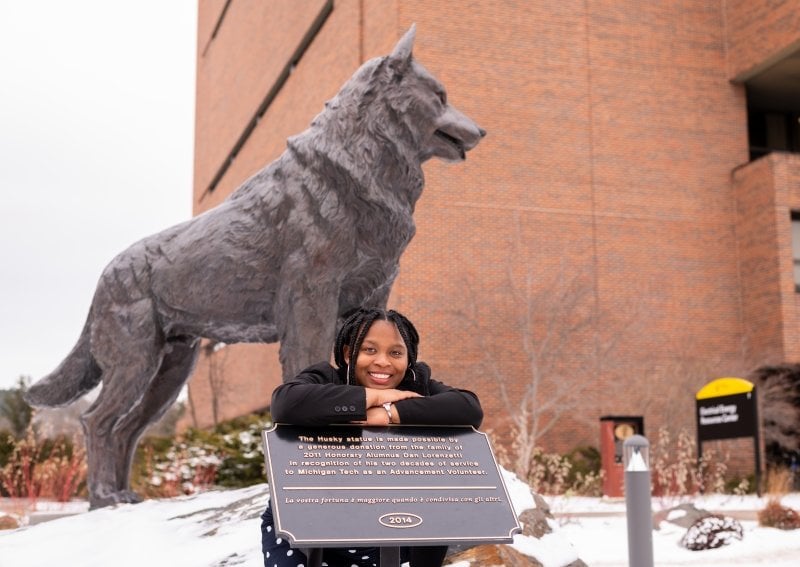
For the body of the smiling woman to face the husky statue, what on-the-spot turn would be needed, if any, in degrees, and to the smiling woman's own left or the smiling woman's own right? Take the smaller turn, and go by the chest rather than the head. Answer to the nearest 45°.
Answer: approximately 180°

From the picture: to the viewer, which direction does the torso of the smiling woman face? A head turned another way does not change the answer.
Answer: toward the camera

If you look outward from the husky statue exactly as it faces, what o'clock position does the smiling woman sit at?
The smiling woman is roughly at 3 o'clock from the husky statue.

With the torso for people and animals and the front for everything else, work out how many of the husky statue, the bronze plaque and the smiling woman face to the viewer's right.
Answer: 1

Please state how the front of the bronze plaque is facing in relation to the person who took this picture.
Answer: facing the viewer

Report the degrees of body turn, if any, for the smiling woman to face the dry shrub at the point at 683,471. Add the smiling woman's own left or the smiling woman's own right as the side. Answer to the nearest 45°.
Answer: approximately 135° to the smiling woman's own left

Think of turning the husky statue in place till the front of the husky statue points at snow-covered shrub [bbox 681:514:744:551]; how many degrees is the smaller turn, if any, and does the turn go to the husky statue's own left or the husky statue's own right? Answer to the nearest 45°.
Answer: approximately 45° to the husky statue's own left

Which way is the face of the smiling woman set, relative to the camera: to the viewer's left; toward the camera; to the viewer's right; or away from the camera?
toward the camera

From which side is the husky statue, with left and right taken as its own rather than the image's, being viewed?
right

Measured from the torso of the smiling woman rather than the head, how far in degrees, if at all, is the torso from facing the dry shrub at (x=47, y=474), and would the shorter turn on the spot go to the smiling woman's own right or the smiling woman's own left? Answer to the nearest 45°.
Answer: approximately 135° to the smiling woman's own right

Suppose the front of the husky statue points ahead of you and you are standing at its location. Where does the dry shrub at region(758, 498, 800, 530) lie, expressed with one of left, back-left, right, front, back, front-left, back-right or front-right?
front-left

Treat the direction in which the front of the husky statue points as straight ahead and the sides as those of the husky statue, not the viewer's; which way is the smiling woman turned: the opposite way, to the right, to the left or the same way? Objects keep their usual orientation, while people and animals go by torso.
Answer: to the right

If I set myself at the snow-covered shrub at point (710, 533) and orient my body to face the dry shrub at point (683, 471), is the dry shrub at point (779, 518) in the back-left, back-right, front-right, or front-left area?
front-right

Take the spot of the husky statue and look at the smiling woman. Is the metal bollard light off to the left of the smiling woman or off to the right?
left

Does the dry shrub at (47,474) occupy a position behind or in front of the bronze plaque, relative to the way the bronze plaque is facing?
behind

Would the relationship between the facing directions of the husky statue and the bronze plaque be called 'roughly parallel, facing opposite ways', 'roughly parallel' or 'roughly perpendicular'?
roughly perpendicular
